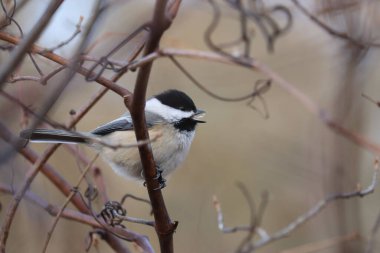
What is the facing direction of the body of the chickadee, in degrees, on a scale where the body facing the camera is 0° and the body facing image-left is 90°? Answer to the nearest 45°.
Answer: approximately 270°

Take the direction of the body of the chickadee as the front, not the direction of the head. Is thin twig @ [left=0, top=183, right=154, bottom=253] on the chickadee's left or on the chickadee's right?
on the chickadee's right
